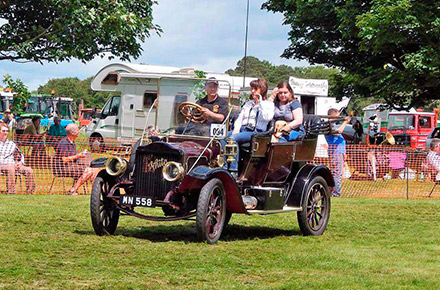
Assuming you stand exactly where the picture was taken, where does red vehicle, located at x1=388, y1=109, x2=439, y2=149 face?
facing the viewer and to the left of the viewer

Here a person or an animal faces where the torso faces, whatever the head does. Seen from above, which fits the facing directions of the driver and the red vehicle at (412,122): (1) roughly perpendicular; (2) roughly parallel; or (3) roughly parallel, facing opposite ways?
roughly parallel

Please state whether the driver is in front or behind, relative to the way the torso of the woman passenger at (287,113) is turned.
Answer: in front

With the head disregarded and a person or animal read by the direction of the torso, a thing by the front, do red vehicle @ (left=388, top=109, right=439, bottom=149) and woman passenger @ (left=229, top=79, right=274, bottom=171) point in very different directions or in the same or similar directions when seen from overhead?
same or similar directions

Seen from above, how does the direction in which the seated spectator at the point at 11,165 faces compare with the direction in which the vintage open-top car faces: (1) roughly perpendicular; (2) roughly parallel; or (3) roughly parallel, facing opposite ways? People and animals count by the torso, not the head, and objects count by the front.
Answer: roughly perpendicular

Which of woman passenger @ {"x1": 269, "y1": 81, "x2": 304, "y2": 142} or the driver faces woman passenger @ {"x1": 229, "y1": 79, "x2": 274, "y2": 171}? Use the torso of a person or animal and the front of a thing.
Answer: woman passenger @ {"x1": 269, "y1": 81, "x2": 304, "y2": 142}

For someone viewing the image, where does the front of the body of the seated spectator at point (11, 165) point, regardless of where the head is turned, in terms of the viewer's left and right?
facing the viewer and to the right of the viewer

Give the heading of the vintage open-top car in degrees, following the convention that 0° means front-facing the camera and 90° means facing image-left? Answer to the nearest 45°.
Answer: approximately 45°

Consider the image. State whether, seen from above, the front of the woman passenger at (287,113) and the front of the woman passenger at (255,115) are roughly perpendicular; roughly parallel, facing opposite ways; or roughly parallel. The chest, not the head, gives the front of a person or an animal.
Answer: roughly parallel

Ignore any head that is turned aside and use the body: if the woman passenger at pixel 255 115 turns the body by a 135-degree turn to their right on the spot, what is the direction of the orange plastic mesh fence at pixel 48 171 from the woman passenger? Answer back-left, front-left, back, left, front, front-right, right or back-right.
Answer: front-left

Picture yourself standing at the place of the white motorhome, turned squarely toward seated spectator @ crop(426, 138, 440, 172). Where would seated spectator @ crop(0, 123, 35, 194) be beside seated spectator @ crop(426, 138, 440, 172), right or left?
right

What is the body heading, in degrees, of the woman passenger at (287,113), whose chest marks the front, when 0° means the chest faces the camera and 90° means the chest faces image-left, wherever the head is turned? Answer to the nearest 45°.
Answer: approximately 45°

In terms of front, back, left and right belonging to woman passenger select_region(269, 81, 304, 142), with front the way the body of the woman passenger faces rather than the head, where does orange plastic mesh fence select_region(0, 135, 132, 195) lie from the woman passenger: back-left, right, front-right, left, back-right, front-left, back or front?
right
